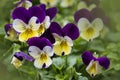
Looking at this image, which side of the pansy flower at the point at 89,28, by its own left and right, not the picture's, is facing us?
front

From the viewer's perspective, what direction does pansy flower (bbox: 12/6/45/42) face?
toward the camera

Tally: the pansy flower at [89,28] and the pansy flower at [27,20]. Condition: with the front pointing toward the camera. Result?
2

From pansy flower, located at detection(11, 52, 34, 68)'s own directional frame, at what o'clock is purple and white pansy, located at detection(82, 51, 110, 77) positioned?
The purple and white pansy is roughly at 8 o'clock from the pansy flower.

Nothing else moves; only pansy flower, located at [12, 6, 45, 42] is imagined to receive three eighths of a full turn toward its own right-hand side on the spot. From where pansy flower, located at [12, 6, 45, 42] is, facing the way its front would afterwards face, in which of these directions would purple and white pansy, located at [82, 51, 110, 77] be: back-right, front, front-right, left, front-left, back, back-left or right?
back

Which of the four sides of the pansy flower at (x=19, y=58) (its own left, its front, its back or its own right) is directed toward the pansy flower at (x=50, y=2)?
back

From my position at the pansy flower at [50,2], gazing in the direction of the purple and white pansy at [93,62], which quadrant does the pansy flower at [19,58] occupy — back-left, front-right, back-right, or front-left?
front-right

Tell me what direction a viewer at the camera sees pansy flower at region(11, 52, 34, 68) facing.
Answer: facing the viewer and to the left of the viewer

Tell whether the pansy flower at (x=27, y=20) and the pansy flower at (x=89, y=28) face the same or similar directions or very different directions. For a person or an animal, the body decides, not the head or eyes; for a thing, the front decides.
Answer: same or similar directions
